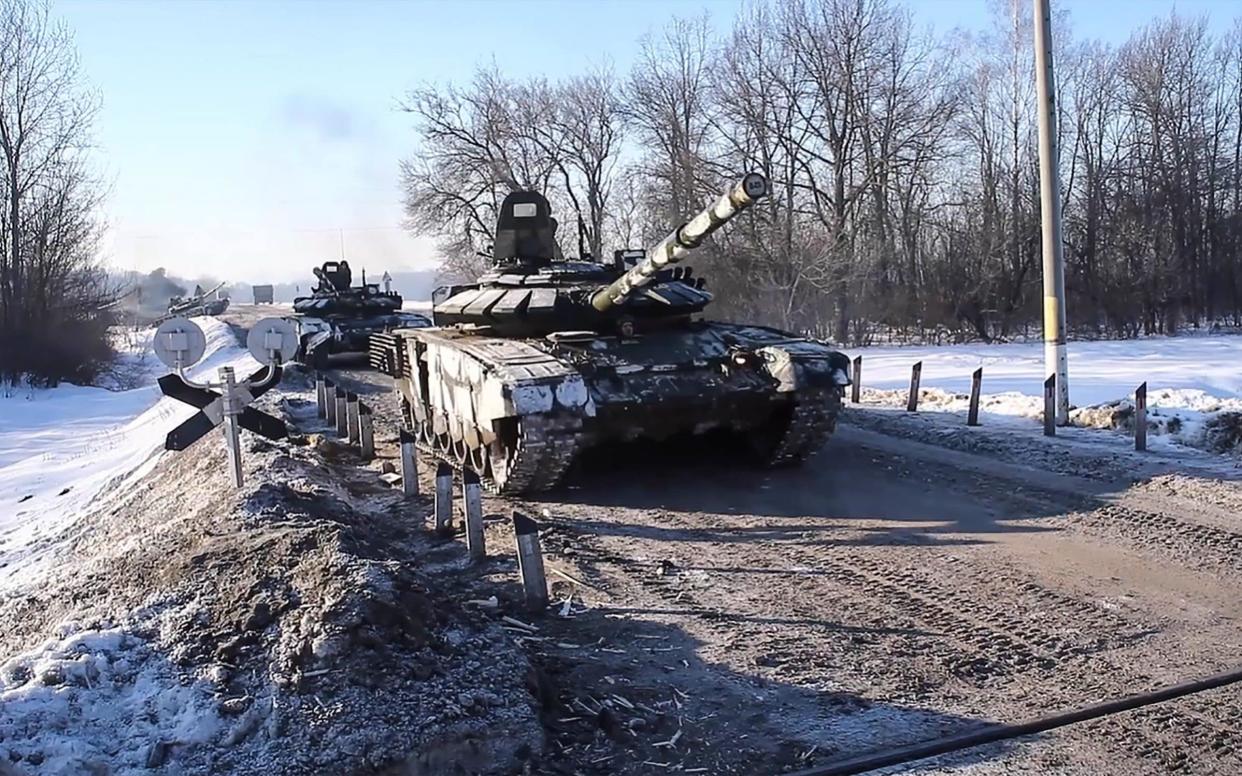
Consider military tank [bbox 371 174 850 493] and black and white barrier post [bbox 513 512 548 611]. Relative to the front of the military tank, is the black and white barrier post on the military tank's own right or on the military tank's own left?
on the military tank's own right

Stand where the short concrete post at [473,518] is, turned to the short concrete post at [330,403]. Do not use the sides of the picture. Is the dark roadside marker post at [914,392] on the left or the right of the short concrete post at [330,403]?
right

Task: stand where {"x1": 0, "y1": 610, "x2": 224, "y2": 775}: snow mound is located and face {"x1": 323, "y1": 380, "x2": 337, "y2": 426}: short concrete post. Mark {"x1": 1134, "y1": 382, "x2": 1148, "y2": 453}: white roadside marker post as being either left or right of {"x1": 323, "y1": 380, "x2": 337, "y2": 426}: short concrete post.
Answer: right

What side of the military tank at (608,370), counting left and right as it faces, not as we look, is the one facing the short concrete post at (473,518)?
front

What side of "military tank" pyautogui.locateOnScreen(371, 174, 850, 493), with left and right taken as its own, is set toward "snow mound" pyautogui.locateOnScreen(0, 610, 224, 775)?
right

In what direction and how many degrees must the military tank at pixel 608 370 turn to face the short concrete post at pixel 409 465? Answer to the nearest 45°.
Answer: approximately 135° to its right

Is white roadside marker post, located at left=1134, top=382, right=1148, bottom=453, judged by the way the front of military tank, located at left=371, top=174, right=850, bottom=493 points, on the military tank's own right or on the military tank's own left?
on the military tank's own left

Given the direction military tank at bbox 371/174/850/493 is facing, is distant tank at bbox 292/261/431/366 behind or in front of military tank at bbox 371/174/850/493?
behind

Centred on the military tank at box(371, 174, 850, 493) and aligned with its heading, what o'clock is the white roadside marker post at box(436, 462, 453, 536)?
The white roadside marker post is roughly at 3 o'clock from the military tank.

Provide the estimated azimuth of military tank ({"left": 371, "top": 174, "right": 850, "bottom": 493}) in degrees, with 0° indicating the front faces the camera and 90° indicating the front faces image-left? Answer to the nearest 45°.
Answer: approximately 315°

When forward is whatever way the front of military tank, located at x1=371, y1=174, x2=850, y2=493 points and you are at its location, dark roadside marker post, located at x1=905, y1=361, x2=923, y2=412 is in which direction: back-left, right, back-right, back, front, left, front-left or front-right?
left

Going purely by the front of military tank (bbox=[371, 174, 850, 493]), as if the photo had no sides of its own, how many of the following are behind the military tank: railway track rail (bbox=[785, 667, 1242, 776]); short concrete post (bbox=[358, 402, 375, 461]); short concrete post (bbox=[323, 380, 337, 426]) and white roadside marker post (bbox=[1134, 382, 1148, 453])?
2

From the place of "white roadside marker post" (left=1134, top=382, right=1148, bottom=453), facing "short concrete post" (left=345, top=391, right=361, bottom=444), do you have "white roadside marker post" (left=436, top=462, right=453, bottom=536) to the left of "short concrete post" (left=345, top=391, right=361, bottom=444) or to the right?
left

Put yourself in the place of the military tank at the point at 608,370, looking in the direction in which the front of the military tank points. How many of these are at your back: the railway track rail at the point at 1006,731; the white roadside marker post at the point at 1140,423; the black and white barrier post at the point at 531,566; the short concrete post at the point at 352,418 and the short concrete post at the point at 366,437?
2

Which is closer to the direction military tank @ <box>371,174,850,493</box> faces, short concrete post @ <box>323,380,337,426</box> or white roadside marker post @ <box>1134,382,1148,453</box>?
the white roadside marker post

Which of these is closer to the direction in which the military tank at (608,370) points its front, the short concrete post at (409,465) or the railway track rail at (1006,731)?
the railway track rail
